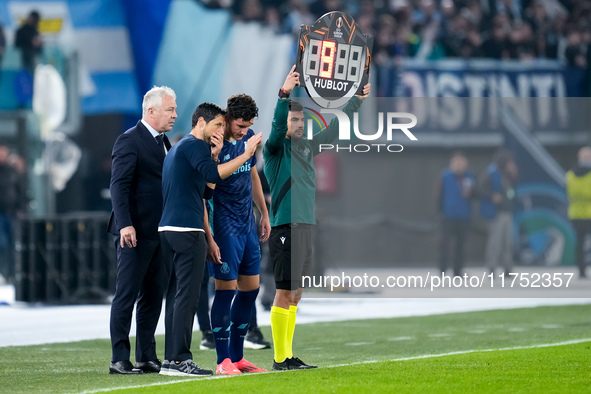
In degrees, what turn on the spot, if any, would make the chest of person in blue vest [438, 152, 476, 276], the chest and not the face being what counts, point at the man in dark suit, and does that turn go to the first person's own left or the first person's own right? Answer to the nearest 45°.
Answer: approximately 45° to the first person's own right

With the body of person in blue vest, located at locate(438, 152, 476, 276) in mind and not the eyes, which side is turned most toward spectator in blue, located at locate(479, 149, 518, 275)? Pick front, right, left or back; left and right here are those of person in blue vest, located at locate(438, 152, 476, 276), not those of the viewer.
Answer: left

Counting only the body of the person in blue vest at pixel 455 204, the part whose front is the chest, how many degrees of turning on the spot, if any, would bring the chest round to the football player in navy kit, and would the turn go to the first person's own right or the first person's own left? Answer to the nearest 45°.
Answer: approximately 45° to the first person's own right

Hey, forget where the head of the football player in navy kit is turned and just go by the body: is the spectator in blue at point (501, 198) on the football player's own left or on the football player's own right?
on the football player's own left

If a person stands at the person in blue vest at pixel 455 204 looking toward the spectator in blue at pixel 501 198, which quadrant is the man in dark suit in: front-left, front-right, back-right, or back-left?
back-right

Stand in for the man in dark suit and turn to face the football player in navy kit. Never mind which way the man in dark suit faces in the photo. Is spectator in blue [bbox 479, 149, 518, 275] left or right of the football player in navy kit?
left

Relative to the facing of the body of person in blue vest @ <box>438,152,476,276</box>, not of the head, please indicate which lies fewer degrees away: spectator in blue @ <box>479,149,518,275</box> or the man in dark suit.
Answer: the man in dark suit
